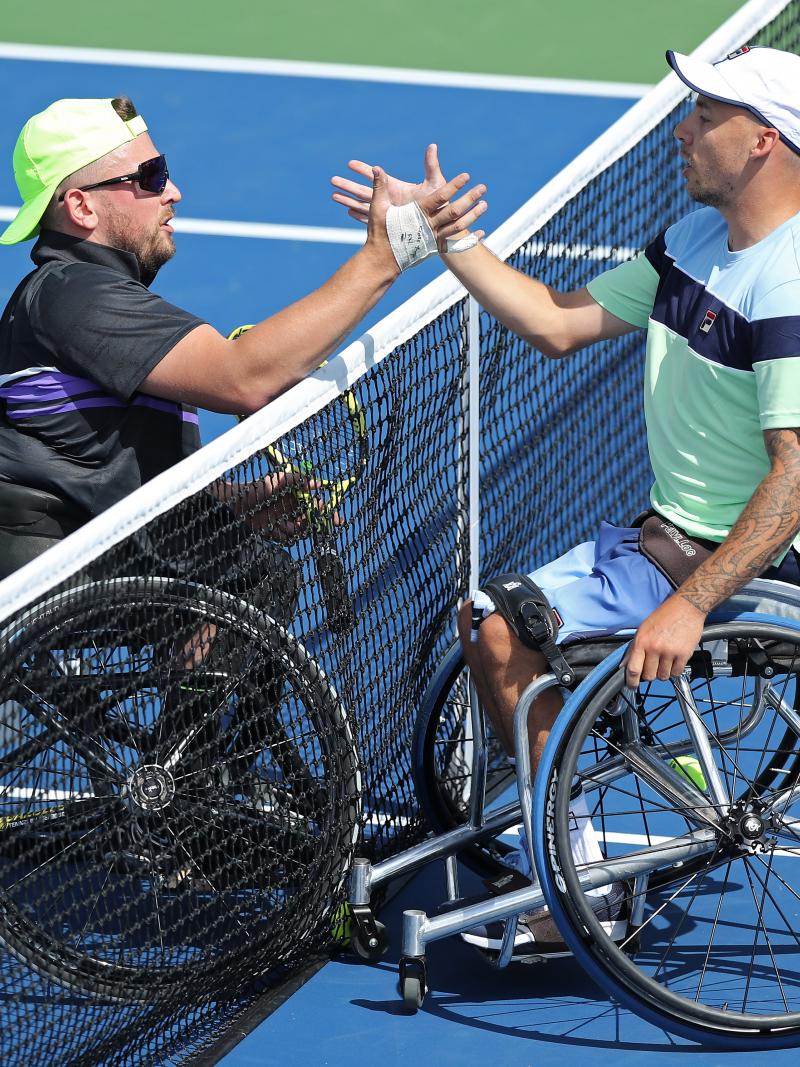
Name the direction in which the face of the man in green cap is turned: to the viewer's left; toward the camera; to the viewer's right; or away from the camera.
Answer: to the viewer's right

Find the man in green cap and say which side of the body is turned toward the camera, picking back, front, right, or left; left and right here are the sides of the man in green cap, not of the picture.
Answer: right

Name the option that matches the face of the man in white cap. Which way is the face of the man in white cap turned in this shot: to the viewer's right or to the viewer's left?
to the viewer's left

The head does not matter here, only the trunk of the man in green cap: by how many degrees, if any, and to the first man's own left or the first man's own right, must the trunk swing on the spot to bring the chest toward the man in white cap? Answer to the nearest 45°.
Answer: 0° — they already face them
